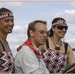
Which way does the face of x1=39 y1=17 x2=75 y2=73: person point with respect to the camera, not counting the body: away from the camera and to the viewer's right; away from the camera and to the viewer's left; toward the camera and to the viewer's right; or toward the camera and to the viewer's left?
toward the camera and to the viewer's right

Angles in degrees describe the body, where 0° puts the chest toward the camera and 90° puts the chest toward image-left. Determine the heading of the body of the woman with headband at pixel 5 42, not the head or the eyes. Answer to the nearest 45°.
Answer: approximately 315°

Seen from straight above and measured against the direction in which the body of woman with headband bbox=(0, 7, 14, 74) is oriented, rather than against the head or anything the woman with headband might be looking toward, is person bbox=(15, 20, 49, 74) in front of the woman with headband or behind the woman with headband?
in front

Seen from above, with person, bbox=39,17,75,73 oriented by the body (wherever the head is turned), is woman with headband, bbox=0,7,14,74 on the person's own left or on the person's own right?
on the person's own right

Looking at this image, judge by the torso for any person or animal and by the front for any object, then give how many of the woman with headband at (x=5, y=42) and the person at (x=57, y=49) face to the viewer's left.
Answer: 0
